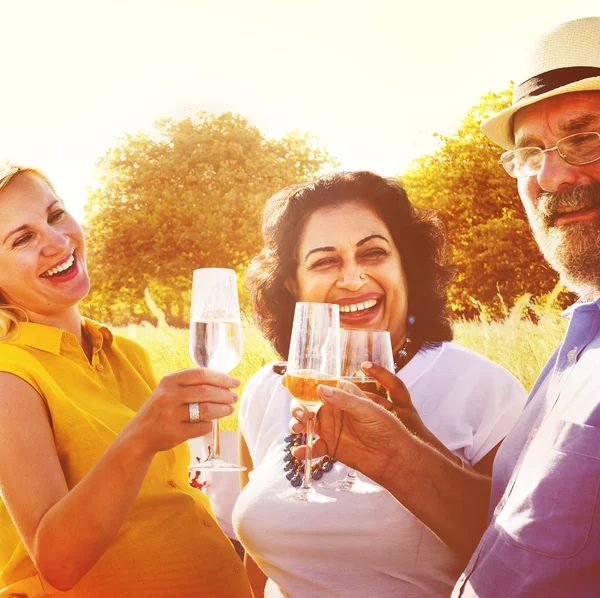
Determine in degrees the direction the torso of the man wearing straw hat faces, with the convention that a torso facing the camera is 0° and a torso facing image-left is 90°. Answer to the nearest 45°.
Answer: approximately 45°

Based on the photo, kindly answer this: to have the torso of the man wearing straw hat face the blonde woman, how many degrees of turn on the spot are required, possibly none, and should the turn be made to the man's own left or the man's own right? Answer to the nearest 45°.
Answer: approximately 45° to the man's own right

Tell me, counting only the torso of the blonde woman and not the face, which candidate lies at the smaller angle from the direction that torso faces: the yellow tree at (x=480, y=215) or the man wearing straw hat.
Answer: the man wearing straw hat

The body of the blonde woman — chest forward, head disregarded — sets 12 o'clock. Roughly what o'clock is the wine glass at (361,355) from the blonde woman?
The wine glass is roughly at 11 o'clock from the blonde woman.

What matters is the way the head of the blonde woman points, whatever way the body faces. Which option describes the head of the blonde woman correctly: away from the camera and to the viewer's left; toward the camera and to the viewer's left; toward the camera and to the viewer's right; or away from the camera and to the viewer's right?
toward the camera and to the viewer's right

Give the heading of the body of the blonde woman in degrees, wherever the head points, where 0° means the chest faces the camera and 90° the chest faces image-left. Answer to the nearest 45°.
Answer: approximately 315°

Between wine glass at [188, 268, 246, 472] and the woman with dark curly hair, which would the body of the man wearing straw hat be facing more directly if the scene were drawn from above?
the wine glass

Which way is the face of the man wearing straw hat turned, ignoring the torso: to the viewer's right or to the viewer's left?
to the viewer's left

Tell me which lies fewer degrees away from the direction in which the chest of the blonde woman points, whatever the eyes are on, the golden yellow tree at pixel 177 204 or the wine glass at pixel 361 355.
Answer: the wine glass

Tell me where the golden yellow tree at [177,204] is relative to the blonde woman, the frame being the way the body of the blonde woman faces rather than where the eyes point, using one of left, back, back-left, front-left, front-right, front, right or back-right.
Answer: back-left

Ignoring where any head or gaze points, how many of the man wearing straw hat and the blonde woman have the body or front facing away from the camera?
0
